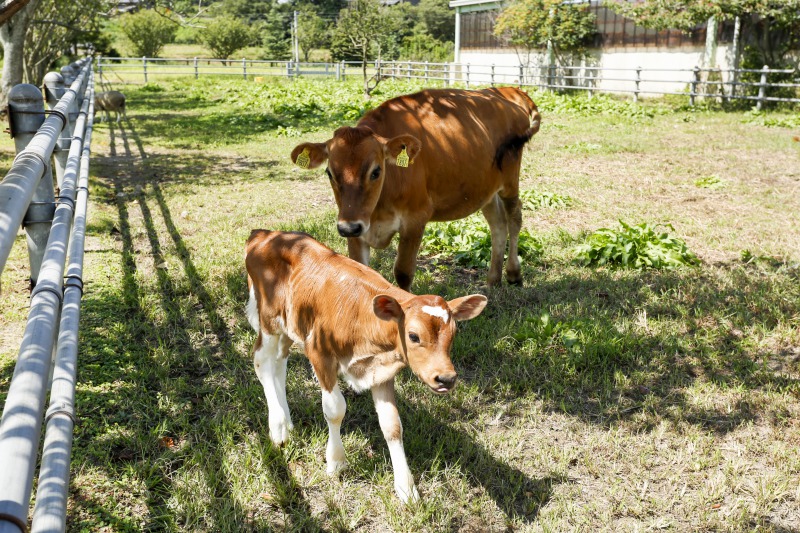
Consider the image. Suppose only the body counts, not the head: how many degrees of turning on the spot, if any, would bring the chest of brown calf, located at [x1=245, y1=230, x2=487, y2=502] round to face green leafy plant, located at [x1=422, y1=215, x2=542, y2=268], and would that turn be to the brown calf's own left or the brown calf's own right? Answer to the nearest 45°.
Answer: approximately 135° to the brown calf's own left

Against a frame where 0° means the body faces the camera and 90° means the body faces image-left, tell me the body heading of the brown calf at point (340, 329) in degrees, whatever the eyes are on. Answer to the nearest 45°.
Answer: approximately 315°

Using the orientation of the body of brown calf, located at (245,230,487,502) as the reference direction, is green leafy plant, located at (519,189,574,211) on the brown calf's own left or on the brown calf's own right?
on the brown calf's own left

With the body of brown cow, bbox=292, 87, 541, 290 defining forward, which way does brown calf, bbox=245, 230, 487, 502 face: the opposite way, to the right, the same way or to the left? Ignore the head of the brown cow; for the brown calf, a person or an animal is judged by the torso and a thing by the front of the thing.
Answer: to the left

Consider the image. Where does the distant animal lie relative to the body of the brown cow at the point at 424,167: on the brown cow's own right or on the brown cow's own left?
on the brown cow's own right

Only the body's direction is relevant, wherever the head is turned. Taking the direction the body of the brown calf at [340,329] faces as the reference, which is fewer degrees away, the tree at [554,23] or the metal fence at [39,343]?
the metal fence

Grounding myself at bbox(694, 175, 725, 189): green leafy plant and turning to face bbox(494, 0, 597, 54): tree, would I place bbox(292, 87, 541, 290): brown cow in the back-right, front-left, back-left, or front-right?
back-left

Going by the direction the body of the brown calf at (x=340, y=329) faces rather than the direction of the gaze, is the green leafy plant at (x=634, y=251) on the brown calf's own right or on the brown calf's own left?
on the brown calf's own left

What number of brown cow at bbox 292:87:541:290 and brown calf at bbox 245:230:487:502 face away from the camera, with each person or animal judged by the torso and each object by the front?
0

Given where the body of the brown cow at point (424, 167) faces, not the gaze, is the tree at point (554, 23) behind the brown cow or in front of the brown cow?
behind
